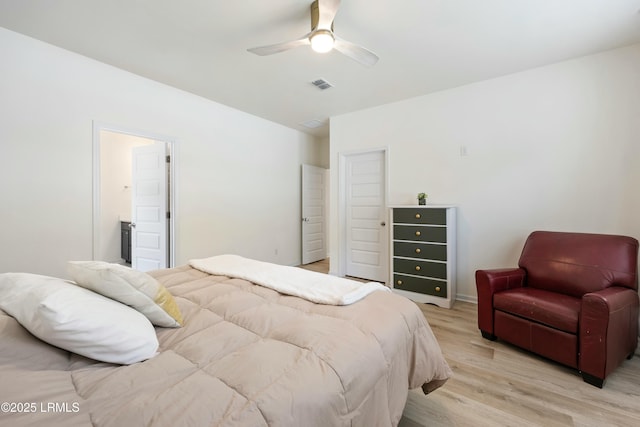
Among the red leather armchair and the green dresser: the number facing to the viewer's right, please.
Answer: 0

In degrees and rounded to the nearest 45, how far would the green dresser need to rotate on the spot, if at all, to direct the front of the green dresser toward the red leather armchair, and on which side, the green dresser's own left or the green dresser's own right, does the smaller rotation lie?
approximately 90° to the green dresser's own left

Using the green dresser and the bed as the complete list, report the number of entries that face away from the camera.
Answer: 0

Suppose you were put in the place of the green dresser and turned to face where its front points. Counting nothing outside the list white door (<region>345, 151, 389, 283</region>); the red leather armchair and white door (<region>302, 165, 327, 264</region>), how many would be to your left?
1

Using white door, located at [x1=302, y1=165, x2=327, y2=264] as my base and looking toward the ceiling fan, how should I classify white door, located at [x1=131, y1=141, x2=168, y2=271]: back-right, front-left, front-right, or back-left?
front-right

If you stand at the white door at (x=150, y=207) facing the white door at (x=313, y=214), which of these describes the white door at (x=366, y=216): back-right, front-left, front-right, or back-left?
front-right

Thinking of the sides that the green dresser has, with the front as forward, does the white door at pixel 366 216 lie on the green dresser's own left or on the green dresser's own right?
on the green dresser's own right

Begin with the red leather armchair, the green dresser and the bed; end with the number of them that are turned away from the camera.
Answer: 0

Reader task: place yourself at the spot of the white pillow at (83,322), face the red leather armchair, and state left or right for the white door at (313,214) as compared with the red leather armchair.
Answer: left

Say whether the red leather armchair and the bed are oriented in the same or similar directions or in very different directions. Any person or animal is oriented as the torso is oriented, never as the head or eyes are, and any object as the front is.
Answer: very different directions

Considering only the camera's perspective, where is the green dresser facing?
facing the viewer and to the left of the viewer

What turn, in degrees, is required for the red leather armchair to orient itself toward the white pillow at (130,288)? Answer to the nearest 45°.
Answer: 0° — it already faces it
